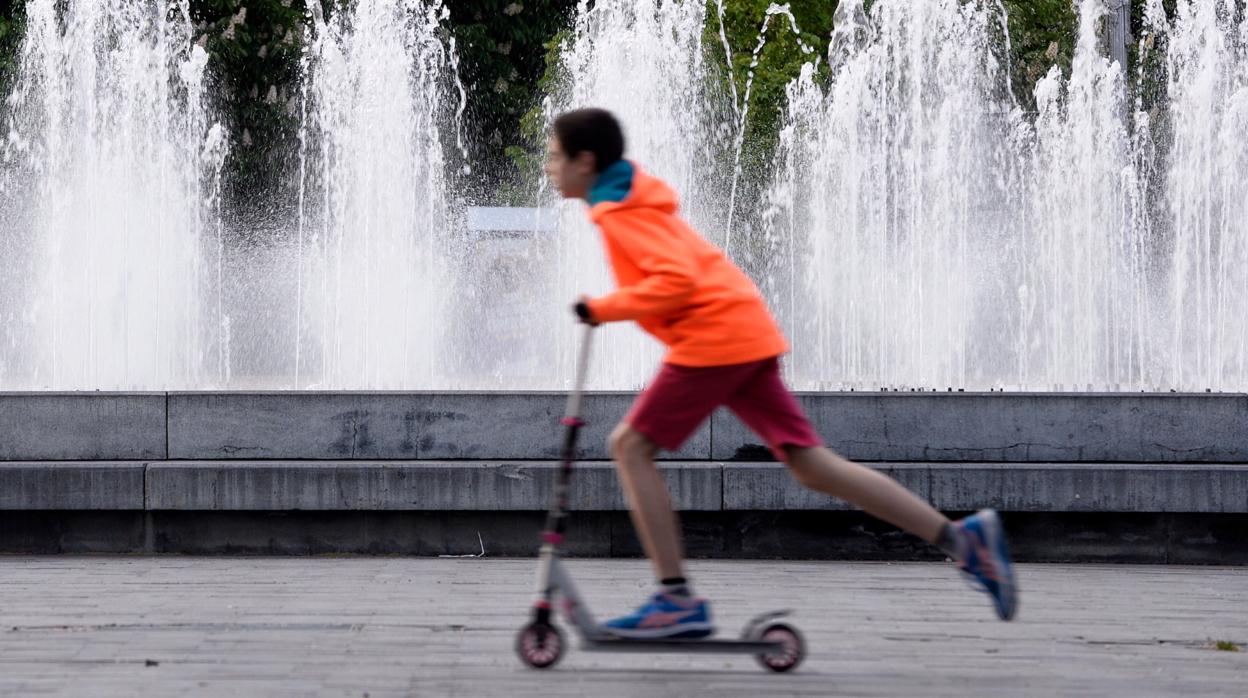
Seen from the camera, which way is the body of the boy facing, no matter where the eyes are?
to the viewer's left

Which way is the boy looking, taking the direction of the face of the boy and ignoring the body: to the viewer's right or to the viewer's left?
to the viewer's left
